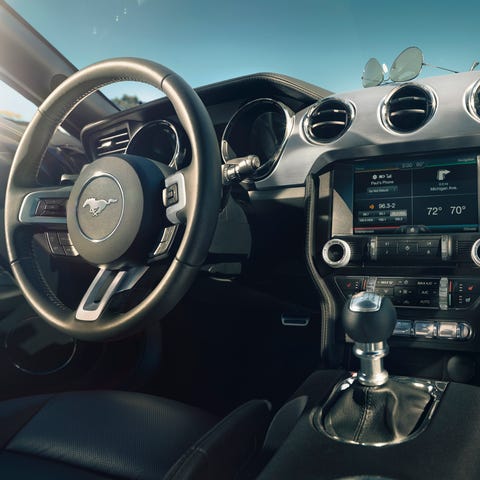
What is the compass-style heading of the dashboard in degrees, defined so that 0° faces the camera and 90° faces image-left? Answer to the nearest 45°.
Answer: approximately 0°

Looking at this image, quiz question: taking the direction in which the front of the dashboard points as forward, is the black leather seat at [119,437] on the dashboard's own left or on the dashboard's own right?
on the dashboard's own right
